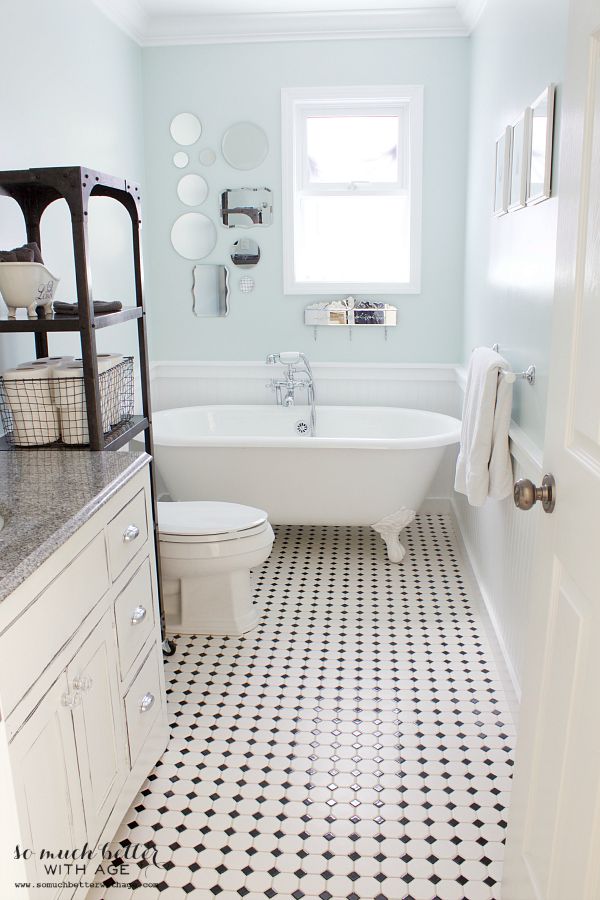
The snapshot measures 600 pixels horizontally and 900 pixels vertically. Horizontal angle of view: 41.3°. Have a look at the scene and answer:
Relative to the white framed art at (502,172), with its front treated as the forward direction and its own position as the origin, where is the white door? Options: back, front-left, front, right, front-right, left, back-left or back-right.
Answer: left

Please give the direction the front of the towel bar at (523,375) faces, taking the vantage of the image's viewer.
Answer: facing to the left of the viewer

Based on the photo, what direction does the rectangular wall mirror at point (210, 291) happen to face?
toward the camera

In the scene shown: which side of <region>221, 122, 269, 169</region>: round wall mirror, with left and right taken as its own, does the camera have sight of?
front

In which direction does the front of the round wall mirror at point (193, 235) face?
toward the camera

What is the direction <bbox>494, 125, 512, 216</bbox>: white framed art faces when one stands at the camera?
facing to the left of the viewer

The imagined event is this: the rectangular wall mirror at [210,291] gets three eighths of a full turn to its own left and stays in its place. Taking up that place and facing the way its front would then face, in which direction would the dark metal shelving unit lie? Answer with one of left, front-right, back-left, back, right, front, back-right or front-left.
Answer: back-right

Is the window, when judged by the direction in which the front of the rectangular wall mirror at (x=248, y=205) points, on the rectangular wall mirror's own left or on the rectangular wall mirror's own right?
on the rectangular wall mirror's own left

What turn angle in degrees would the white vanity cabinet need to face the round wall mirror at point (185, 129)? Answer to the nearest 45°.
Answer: approximately 135° to its left

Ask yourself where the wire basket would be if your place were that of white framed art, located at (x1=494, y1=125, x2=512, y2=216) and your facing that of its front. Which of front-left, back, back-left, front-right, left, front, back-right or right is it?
front-left

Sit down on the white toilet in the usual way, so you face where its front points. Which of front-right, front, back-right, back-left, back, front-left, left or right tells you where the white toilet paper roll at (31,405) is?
back-right

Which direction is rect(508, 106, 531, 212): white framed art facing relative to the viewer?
to the viewer's left
